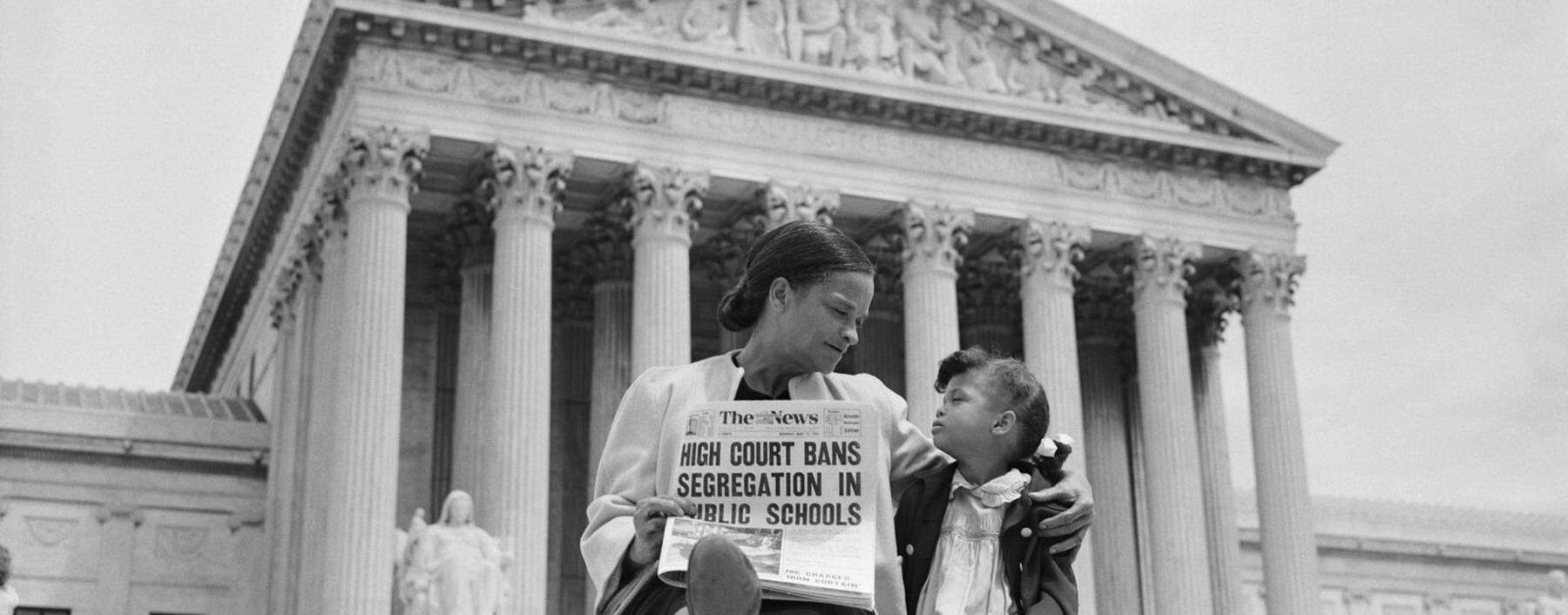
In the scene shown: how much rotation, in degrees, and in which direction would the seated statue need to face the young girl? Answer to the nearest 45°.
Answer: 0° — it already faces them

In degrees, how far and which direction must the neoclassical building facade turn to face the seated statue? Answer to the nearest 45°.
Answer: approximately 90° to its right

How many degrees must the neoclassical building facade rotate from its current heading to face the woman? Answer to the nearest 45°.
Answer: approximately 45° to its right

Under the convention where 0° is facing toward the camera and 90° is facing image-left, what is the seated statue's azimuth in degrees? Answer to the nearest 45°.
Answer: approximately 0°

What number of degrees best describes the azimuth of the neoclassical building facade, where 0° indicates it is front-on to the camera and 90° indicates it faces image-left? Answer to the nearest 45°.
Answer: approximately 315°

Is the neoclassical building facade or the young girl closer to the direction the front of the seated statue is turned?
the young girl

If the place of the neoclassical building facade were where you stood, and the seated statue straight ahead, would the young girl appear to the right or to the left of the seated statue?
left

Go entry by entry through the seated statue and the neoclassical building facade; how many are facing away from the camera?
0

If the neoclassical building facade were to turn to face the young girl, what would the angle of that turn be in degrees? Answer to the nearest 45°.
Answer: approximately 45° to its right

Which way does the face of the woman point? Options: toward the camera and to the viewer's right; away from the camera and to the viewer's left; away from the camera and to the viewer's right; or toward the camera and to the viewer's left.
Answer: toward the camera and to the viewer's right
